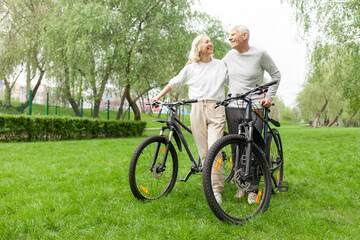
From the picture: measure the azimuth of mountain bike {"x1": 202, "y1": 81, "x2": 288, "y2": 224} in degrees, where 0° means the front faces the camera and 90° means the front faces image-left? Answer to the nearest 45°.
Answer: approximately 45°

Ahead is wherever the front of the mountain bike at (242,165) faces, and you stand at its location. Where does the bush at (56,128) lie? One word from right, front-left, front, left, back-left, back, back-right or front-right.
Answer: right

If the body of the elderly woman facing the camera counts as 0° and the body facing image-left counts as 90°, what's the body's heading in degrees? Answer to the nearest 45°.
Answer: approximately 0°

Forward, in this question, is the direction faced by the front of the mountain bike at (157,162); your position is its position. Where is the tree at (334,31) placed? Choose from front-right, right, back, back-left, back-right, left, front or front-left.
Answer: back

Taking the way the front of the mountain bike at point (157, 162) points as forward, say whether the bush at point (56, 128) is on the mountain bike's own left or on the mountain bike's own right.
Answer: on the mountain bike's own right

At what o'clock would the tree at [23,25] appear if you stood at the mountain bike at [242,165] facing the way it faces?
The tree is roughly at 3 o'clock from the mountain bike.

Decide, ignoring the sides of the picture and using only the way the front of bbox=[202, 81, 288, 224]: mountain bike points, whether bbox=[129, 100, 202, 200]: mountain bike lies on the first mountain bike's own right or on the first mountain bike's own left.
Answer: on the first mountain bike's own right

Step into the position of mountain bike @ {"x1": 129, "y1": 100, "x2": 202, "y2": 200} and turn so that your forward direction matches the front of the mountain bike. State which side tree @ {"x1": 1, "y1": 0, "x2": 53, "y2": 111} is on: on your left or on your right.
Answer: on your right
